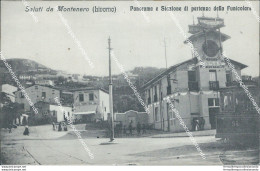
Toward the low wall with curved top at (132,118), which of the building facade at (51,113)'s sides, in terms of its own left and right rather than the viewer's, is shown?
left

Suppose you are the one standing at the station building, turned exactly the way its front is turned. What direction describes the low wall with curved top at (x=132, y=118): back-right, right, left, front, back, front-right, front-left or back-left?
right

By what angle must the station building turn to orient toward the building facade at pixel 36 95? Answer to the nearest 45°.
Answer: approximately 90° to its right

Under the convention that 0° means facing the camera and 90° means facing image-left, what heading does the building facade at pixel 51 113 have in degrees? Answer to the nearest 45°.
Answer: approximately 0°

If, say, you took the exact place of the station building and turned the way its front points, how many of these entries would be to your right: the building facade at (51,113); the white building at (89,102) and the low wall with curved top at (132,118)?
3

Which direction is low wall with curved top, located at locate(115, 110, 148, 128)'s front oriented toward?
toward the camera

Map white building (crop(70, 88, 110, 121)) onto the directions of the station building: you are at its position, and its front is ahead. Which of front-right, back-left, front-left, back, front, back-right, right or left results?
right

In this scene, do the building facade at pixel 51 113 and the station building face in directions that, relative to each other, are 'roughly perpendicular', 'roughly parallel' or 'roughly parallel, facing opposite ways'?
roughly parallel

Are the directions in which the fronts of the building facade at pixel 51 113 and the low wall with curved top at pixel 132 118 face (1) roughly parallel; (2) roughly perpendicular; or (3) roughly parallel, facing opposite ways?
roughly parallel

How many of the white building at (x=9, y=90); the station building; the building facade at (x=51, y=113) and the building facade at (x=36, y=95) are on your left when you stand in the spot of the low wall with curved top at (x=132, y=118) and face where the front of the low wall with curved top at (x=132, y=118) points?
1

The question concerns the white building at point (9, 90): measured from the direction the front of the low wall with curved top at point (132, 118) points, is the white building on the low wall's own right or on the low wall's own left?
on the low wall's own right

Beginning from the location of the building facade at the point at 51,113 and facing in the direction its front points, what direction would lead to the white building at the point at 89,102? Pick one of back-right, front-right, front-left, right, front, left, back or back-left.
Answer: left

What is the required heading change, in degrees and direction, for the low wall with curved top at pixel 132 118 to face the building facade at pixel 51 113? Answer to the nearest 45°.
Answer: approximately 90° to its right

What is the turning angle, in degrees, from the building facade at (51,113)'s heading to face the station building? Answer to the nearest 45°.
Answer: approximately 90° to its left

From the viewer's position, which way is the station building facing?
facing the viewer

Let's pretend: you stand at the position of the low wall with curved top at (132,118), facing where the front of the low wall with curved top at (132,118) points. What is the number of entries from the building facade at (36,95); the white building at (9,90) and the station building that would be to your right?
2
